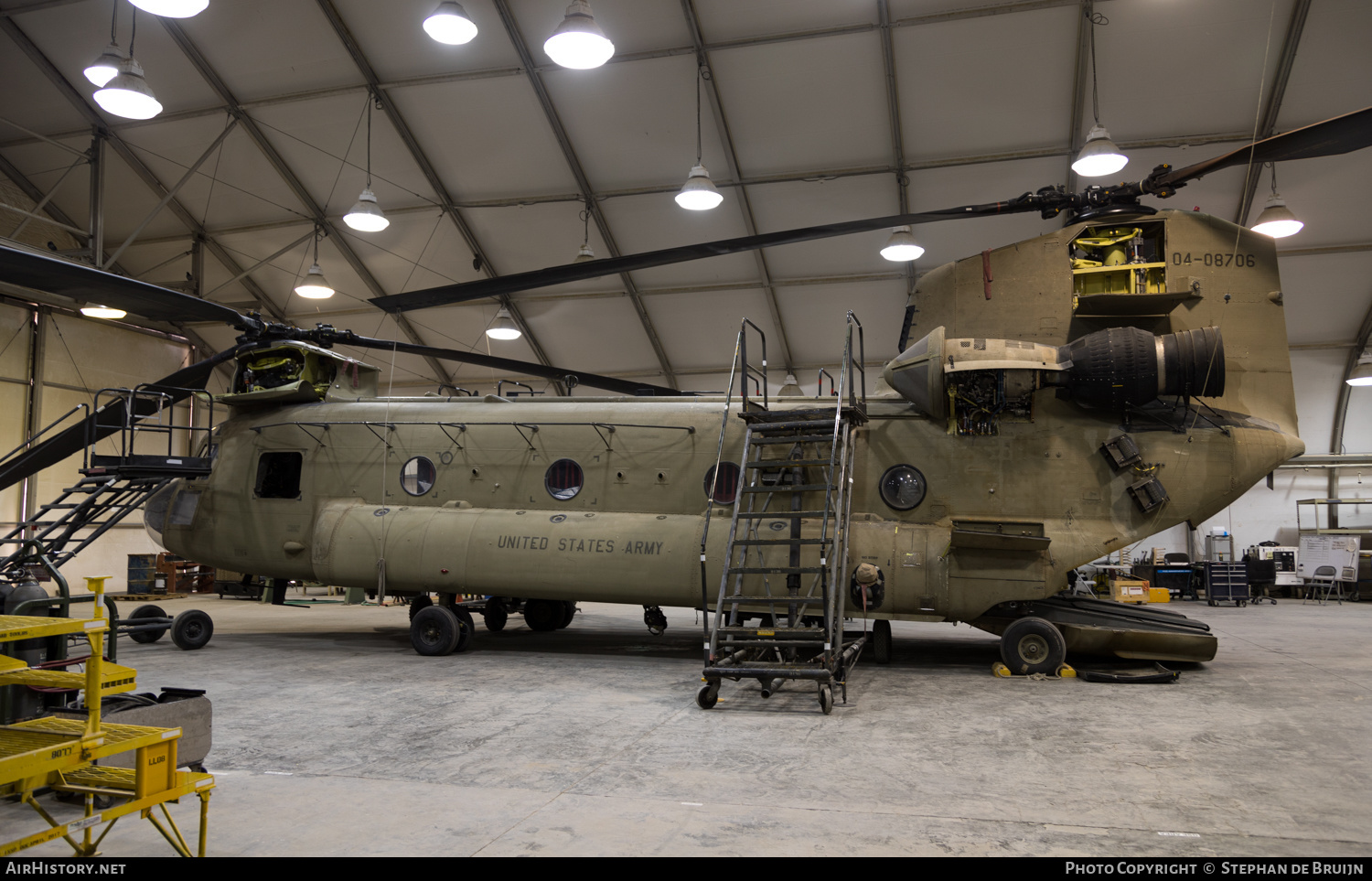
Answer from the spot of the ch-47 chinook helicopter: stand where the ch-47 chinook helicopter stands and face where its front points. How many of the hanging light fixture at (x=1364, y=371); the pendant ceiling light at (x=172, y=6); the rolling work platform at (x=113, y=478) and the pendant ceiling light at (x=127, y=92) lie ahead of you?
3

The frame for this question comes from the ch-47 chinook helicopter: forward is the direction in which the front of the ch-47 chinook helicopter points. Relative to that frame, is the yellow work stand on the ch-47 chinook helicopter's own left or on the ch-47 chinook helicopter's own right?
on the ch-47 chinook helicopter's own left

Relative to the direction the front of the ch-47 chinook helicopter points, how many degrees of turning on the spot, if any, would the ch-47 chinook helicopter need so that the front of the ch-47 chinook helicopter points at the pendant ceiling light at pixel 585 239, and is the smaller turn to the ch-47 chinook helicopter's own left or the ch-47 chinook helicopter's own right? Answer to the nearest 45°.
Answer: approximately 45° to the ch-47 chinook helicopter's own right

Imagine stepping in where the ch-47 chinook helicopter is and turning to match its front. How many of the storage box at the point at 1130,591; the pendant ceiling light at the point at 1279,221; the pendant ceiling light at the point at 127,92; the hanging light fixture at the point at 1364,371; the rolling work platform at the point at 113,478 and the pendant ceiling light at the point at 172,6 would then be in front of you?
3

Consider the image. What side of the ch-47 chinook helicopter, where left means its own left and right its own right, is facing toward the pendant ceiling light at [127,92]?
front

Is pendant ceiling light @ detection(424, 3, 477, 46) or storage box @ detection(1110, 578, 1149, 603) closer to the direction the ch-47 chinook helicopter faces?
the pendant ceiling light

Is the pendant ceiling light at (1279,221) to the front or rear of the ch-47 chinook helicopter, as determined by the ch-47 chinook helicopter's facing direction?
to the rear

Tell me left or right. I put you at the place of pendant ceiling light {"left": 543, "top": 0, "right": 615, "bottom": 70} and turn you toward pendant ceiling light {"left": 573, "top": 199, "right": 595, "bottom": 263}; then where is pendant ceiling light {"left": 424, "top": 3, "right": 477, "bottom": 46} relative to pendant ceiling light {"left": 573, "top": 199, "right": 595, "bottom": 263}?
left

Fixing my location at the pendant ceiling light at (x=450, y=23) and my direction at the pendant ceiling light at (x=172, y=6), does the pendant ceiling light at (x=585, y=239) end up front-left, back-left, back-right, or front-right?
back-right

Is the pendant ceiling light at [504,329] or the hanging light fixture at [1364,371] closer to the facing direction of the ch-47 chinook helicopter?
the pendant ceiling light

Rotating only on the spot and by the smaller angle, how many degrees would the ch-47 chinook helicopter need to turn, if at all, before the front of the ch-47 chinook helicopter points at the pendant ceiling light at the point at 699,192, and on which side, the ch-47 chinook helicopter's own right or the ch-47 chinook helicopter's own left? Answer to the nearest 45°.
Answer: approximately 45° to the ch-47 chinook helicopter's own right

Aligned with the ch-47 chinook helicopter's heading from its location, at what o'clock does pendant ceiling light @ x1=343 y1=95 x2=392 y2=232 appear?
The pendant ceiling light is roughly at 1 o'clock from the ch-47 chinook helicopter.

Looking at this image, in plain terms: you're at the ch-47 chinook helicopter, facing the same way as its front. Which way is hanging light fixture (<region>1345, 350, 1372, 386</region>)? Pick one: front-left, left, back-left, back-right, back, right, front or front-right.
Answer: back-right

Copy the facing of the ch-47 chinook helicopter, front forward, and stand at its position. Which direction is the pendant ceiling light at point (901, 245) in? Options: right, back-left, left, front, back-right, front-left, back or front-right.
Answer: right

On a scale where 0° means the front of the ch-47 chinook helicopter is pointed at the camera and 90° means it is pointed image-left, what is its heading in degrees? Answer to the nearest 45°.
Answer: approximately 90°
